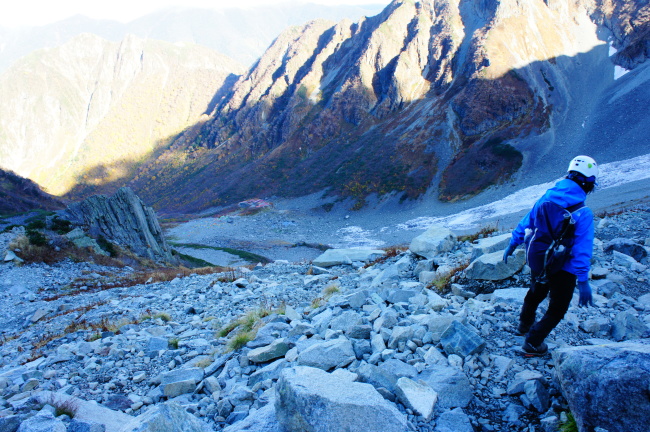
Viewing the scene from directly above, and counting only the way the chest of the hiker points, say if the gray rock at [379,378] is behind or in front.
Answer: behind

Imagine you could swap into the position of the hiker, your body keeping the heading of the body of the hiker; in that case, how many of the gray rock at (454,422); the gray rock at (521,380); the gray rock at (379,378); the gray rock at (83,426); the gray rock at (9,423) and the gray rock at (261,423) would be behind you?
6

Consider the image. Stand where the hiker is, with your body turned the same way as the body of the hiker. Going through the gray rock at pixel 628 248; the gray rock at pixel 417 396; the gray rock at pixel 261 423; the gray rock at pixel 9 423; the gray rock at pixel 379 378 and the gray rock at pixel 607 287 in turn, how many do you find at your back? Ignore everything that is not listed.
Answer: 4

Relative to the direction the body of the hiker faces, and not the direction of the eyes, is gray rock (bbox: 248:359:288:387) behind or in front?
behind

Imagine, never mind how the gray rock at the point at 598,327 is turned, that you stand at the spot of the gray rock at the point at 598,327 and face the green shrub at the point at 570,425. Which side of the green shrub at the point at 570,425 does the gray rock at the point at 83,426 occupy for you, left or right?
right

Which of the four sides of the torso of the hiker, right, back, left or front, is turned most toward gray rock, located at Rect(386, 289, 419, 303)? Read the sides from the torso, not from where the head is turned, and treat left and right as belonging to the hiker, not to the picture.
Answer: left

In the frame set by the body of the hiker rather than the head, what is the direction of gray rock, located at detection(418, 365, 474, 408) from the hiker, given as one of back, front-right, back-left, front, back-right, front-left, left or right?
back

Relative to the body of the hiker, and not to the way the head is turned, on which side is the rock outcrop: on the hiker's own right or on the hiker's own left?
on the hiker's own left
